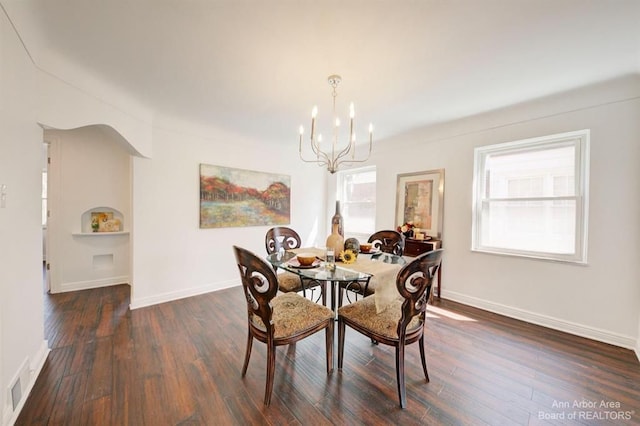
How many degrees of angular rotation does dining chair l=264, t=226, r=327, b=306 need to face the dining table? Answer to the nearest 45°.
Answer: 0° — it already faces it

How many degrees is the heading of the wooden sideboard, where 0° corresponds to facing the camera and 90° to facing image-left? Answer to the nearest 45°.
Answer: approximately 45°

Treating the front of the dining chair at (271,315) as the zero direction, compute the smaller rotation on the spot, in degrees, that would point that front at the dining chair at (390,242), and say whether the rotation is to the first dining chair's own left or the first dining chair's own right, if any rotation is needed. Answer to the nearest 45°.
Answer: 0° — it already faces it

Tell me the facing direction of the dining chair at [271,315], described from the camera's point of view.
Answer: facing away from the viewer and to the right of the viewer

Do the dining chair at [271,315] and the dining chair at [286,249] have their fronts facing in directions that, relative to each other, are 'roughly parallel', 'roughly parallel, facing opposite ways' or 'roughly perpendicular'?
roughly perpendicular

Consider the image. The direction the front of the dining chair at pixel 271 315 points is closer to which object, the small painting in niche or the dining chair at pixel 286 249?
the dining chair
